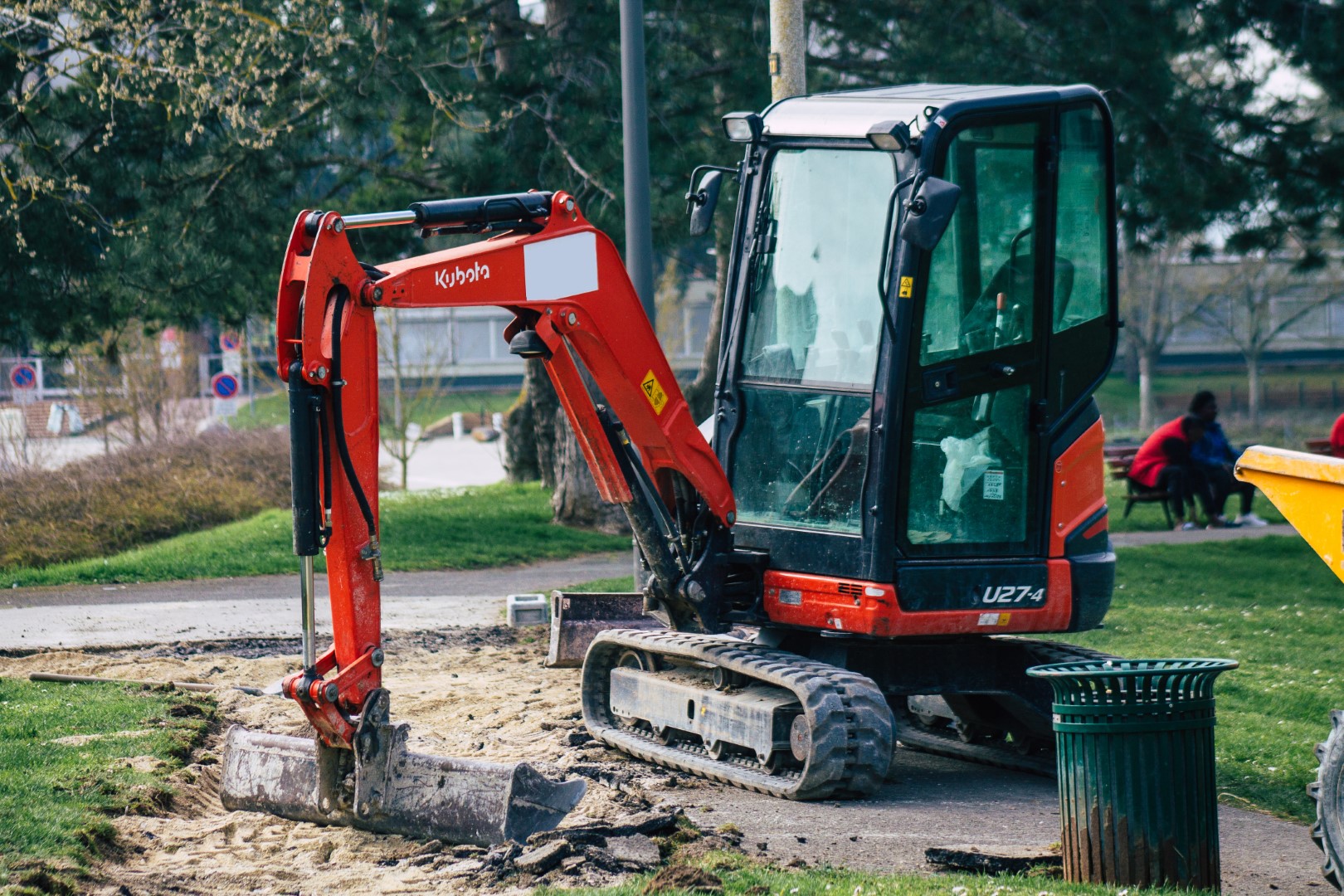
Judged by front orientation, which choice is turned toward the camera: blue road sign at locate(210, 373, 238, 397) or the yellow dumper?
the blue road sign

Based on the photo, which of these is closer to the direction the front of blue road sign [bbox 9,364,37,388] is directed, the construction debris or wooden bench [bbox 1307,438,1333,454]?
the construction debris

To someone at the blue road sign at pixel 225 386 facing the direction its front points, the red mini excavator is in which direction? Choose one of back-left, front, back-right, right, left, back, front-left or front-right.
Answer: front

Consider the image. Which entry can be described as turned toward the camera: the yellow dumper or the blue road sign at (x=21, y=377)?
the blue road sign

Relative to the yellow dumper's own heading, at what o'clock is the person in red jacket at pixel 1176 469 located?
The person in red jacket is roughly at 3 o'clock from the yellow dumper.

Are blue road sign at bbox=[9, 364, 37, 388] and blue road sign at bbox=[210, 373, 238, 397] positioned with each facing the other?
no

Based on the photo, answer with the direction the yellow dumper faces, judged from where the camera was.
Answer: facing to the left of the viewer

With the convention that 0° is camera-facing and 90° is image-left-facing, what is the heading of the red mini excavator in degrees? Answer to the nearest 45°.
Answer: approximately 45°

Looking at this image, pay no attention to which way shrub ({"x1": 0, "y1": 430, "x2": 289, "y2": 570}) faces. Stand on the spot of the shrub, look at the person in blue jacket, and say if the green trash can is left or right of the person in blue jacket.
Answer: right

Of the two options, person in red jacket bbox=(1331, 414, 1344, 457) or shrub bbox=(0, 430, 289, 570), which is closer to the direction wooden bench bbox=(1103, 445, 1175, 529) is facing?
the person in red jacket

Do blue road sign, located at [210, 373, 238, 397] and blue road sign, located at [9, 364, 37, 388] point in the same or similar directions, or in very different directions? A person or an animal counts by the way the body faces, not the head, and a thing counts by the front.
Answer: same or similar directions

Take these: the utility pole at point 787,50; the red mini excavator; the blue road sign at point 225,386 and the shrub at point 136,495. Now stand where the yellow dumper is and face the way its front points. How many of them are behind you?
0

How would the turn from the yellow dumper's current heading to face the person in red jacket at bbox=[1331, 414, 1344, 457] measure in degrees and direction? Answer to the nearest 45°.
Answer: approximately 90° to its right

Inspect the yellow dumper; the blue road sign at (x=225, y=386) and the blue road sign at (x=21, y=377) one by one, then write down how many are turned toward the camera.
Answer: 2

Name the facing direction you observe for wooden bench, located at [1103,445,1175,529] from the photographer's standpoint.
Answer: facing the viewer and to the right of the viewer

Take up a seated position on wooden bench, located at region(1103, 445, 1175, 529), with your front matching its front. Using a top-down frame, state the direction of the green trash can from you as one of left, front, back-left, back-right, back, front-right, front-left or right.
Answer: front-right

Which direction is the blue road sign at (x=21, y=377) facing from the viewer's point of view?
toward the camera
